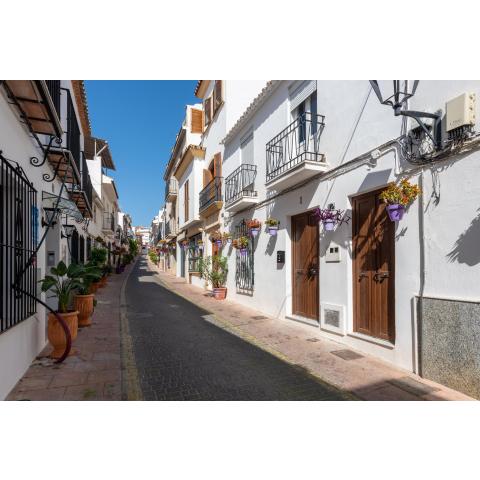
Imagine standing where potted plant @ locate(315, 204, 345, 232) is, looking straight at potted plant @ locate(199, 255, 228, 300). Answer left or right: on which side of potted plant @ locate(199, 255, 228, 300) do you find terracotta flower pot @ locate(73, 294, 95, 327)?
left

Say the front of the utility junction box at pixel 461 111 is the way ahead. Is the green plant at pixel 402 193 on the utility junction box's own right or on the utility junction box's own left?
on the utility junction box's own right

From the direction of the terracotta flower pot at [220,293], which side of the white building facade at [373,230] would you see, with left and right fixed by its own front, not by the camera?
right

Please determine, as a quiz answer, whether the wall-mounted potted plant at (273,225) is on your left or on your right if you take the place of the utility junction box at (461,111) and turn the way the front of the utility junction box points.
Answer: on your right

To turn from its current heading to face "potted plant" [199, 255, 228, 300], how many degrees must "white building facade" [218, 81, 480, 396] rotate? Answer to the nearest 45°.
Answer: approximately 90° to its right

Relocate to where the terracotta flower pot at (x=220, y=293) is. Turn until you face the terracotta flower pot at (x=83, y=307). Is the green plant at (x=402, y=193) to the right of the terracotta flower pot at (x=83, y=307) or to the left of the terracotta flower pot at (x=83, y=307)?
left

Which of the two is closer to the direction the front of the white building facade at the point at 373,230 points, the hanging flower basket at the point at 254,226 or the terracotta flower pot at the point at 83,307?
the terracotta flower pot

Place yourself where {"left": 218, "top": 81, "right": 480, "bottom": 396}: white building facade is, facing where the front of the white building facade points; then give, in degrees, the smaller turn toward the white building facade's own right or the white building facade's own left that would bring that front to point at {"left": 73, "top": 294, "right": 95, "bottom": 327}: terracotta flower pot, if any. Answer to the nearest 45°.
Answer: approximately 45° to the white building facade's own right

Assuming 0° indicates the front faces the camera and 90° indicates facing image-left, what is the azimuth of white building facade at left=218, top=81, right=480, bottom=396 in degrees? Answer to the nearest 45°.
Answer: approximately 45°

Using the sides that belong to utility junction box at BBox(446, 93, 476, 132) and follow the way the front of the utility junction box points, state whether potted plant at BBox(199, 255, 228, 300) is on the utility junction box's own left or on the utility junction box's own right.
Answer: on the utility junction box's own right

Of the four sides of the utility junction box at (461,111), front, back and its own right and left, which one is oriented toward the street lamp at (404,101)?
right

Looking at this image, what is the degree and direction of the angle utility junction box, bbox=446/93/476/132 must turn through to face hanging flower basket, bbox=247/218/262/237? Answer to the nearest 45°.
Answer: approximately 90° to its right
